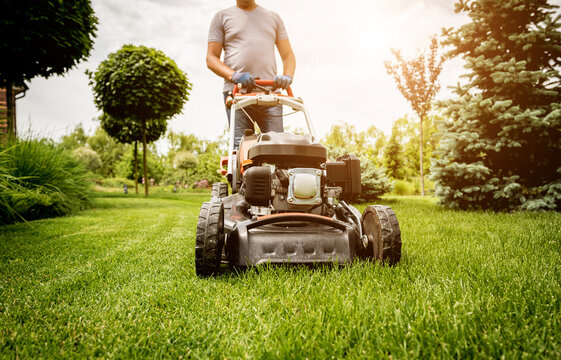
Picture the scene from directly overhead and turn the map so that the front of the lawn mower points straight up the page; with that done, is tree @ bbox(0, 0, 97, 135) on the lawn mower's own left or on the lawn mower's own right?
on the lawn mower's own right

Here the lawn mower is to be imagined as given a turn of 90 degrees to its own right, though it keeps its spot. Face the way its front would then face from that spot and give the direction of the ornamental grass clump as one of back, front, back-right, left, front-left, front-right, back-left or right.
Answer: front-right

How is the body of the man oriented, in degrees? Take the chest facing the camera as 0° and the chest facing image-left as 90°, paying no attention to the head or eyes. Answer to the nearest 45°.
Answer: approximately 0°

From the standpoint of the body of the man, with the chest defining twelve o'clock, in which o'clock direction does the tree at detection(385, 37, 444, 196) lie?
The tree is roughly at 7 o'clock from the man.

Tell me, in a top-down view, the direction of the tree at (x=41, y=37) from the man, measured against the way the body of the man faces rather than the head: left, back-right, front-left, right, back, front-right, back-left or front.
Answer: back-right

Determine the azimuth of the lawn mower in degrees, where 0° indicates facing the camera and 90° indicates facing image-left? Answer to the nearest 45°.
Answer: approximately 0°

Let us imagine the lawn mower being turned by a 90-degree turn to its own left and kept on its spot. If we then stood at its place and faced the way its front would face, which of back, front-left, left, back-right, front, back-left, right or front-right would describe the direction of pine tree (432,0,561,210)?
front-left

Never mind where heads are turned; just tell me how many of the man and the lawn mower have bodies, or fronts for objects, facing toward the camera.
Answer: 2
